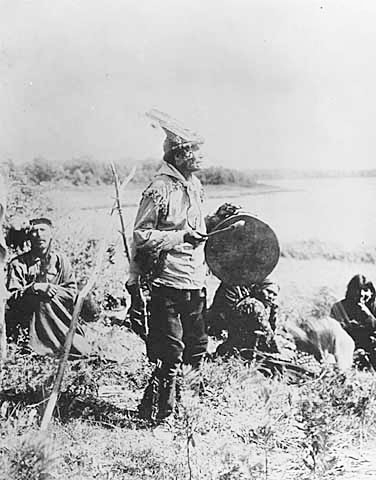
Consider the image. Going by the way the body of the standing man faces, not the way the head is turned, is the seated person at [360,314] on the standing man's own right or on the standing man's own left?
on the standing man's own left

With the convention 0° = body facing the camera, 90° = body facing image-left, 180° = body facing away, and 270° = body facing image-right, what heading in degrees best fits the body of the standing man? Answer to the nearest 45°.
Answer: approximately 315°

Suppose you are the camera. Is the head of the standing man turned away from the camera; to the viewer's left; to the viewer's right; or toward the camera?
to the viewer's right

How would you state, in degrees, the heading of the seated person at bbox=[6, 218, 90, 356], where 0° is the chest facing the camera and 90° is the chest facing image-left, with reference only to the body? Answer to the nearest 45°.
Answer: approximately 0°
